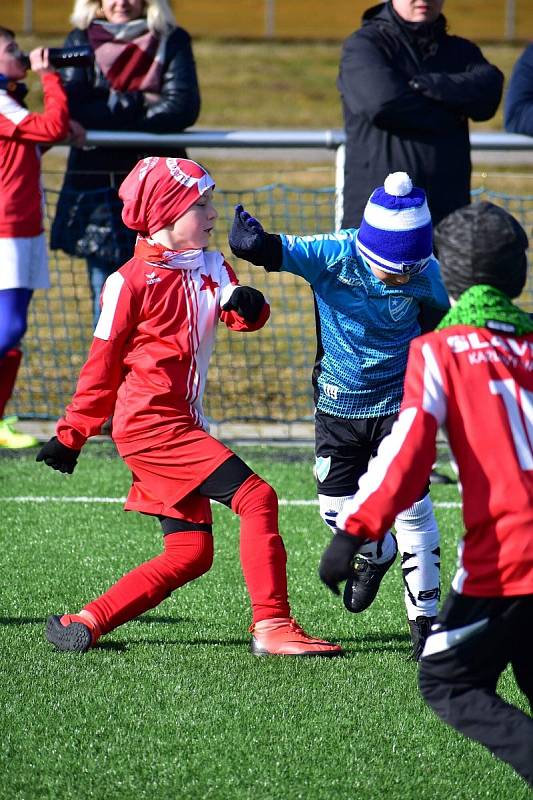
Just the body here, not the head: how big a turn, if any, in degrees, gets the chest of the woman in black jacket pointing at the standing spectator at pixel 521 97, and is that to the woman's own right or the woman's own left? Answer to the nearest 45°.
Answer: approximately 90° to the woman's own left

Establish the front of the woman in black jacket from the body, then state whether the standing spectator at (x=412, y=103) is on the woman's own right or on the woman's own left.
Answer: on the woman's own left

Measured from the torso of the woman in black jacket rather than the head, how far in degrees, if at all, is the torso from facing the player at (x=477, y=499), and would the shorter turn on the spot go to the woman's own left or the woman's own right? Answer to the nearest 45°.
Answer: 0° — they already face them

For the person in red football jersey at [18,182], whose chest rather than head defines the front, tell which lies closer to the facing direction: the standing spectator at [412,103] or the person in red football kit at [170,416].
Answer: the standing spectator

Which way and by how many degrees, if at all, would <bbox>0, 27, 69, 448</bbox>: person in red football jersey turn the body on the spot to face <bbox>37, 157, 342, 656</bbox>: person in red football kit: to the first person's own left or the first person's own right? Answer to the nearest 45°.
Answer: approximately 90° to the first person's own right

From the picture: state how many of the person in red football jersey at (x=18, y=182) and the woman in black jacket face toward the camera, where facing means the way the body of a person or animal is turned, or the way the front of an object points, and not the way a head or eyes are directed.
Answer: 1

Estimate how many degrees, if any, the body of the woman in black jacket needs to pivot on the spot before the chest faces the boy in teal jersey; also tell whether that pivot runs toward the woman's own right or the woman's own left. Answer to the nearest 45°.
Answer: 0° — they already face them

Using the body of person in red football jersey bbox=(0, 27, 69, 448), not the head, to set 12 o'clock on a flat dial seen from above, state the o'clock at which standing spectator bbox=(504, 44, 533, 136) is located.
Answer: The standing spectator is roughly at 12 o'clock from the person in red football jersey.

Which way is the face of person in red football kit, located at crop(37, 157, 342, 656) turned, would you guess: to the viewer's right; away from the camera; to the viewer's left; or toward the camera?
to the viewer's right

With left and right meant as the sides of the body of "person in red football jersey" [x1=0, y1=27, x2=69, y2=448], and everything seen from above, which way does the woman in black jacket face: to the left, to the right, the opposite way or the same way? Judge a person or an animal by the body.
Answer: to the right

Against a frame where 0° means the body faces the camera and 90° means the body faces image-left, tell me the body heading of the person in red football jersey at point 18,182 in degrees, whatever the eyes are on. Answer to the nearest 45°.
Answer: approximately 270°
